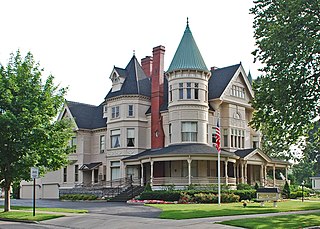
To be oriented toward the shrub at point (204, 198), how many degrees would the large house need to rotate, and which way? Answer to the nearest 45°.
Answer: approximately 45° to its right

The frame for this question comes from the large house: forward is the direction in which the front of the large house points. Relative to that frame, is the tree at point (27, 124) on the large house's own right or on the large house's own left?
on the large house's own right

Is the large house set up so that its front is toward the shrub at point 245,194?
yes

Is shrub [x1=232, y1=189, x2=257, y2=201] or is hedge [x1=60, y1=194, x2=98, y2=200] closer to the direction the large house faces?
the shrub

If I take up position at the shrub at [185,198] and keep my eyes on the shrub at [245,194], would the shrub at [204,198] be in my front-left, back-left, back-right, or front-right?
front-right

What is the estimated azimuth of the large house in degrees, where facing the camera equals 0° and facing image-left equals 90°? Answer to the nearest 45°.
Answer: approximately 315°

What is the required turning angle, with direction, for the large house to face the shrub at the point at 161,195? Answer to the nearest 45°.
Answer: approximately 45° to its right

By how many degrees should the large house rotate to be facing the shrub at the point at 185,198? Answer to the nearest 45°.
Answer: approximately 45° to its right
